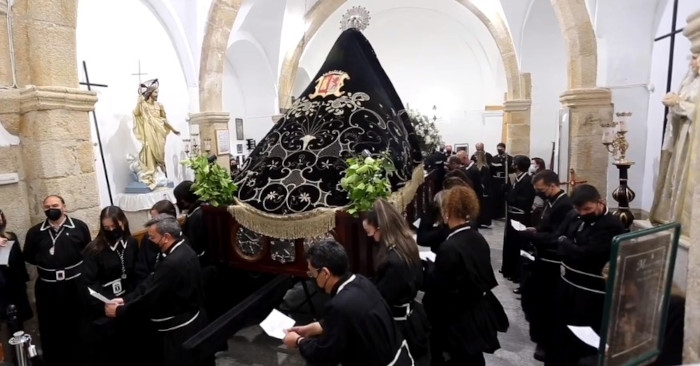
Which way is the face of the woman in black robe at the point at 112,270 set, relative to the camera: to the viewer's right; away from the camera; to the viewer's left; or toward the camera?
toward the camera

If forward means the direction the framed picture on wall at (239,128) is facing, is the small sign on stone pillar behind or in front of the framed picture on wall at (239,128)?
in front

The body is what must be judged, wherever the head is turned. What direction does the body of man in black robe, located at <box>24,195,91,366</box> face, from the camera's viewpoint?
toward the camera

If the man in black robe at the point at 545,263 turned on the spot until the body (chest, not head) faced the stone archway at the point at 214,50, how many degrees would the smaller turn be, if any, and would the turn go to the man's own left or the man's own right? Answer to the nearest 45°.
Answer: approximately 45° to the man's own right

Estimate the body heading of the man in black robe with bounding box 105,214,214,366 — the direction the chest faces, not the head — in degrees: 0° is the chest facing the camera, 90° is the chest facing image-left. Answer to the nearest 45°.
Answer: approximately 90°

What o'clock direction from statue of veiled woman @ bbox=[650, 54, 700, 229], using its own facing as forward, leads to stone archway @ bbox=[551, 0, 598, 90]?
The stone archway is roughly at 2 o'clock from the statue of veiled woman.

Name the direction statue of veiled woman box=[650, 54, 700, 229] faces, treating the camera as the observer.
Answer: facing to the left of the viewer

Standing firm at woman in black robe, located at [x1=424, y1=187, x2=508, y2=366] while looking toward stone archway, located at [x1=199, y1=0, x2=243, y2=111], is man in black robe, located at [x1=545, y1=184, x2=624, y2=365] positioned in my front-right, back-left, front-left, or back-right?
back-right

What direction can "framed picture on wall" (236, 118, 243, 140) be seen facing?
toward the camera

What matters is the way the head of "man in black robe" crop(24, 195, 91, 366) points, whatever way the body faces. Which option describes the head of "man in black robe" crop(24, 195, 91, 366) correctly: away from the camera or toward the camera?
toward the camera

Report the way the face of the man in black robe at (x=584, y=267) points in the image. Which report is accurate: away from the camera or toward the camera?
toward the camera

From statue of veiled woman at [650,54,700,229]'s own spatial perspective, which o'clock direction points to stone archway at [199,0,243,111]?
The stone archway is roughly at 12 o'clock from the statue of veiled woman.

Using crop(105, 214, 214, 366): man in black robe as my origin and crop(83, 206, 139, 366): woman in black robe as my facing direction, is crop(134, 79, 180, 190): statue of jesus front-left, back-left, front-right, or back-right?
front-right

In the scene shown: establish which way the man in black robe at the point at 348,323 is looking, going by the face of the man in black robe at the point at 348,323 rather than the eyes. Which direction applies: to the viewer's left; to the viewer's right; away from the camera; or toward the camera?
to the viewer's left

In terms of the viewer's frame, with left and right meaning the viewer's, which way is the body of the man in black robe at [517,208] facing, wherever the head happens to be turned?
facing to the left of the viewer
